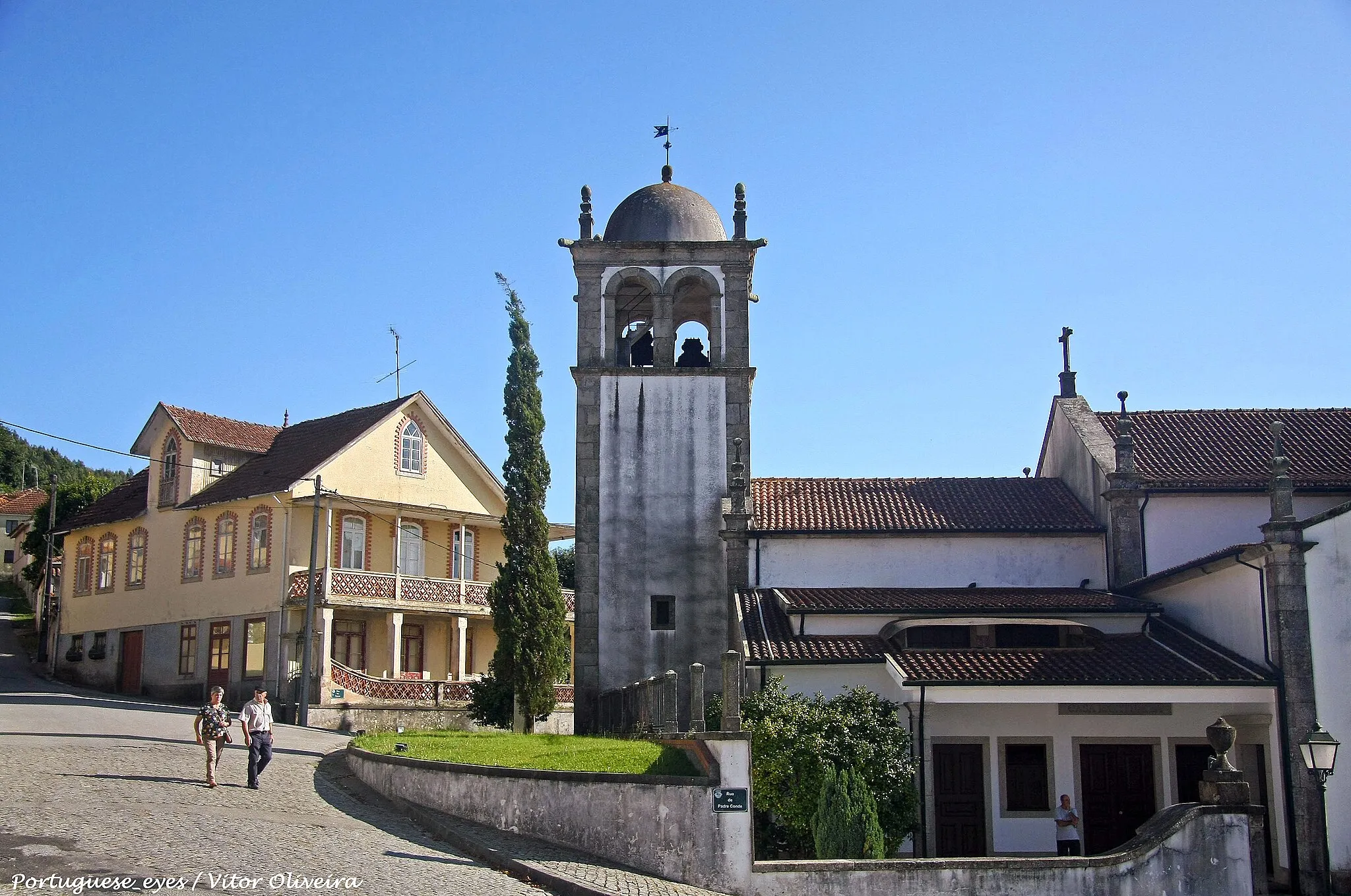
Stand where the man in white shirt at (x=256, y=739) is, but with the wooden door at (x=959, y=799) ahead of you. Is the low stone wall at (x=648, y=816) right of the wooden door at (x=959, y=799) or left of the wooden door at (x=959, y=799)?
right

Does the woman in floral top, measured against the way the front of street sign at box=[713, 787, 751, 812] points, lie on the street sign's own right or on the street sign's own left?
on the street sign's own right

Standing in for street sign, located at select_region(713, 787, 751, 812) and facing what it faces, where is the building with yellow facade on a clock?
The building with yellow facade is roughly at 5 o'clock from the street sign.

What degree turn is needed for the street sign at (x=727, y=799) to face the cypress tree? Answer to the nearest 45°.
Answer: approximately 180°
